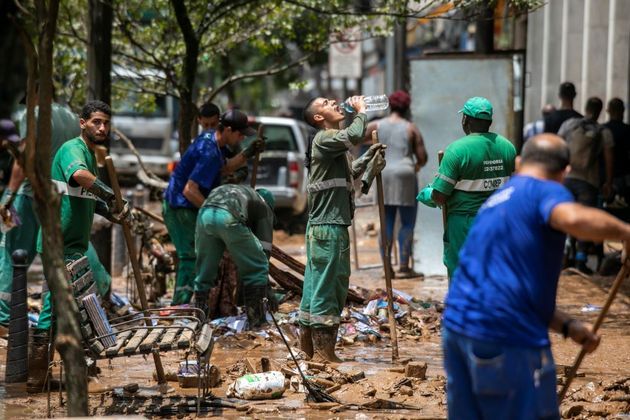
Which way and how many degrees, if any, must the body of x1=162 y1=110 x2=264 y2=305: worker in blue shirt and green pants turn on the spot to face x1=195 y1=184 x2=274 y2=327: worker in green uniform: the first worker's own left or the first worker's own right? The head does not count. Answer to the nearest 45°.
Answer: approximately 45° to the first worker's own right

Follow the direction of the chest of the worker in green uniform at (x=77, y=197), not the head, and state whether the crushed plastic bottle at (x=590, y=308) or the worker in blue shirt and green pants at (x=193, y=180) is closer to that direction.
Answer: the crushed plastic bottle

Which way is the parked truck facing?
toward the camera

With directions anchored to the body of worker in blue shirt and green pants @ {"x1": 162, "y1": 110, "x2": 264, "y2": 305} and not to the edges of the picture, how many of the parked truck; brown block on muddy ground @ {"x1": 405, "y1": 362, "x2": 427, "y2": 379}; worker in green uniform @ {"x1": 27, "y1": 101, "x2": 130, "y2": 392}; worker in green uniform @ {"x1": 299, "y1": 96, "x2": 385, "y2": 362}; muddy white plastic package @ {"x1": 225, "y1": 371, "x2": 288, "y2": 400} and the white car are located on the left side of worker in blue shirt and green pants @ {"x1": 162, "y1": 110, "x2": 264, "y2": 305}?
2

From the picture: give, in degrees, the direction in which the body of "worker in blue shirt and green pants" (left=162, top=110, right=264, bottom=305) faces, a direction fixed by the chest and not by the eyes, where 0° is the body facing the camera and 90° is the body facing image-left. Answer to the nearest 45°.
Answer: approximately 270°

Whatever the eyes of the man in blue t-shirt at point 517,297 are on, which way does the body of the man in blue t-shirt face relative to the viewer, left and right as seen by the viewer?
facing away from the viewer and to the right of the viewer

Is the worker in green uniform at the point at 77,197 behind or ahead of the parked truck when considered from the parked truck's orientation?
ahead

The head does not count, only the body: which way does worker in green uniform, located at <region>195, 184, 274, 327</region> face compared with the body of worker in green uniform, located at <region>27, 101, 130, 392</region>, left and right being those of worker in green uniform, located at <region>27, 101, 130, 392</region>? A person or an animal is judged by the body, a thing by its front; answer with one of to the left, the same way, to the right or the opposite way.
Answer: to the left

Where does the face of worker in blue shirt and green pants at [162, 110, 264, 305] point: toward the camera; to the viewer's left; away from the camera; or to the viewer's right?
to the viewer's right
